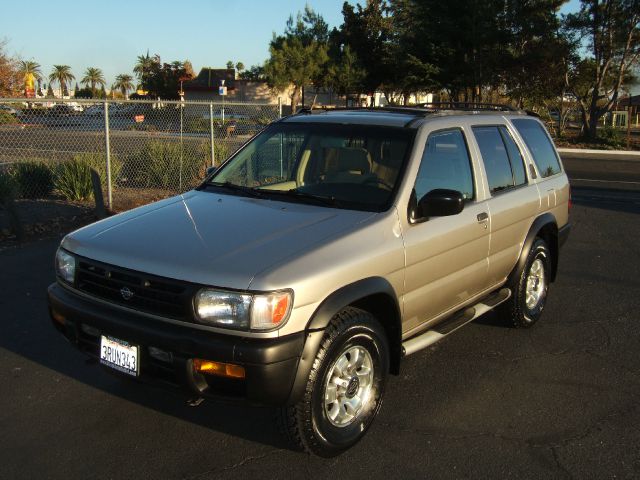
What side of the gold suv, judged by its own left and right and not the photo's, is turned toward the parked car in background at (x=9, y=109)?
right

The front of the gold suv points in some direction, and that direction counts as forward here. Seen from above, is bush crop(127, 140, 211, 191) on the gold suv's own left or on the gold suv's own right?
on the gold suv's own right

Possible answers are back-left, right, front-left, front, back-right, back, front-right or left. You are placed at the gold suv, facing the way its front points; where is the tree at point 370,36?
back-right

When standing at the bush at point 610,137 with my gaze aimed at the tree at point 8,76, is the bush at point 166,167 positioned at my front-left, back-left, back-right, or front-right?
front-left

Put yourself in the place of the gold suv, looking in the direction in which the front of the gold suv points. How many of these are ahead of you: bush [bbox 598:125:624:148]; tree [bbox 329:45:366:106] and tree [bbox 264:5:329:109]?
0

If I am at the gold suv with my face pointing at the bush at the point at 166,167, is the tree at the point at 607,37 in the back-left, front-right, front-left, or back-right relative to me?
front-right

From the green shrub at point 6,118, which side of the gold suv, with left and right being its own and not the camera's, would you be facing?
right

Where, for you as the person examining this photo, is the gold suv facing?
facing the viewer and to the left of the viewer
